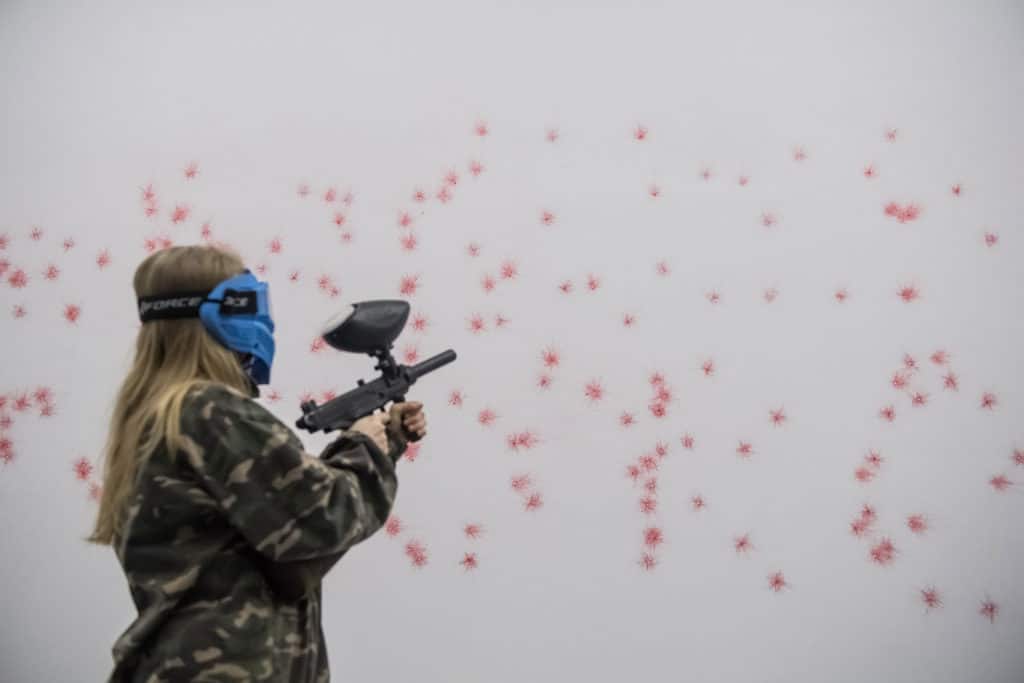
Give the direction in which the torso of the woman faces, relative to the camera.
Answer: to the viewer's right
